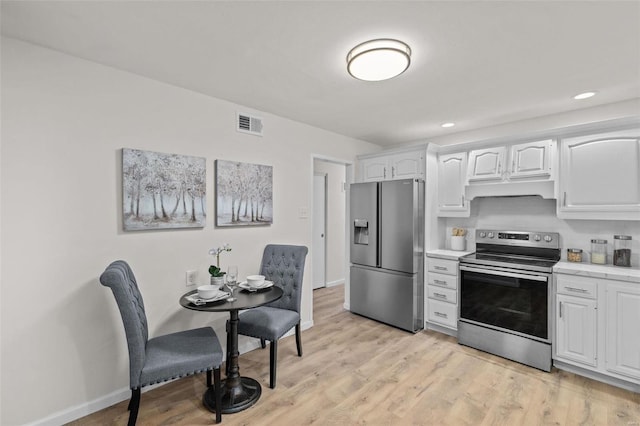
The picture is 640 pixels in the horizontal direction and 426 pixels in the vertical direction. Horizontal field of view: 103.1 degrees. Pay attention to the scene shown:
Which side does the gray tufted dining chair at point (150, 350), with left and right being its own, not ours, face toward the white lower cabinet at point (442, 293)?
front

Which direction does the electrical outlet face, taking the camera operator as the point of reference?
facing the viewer and to the right of the viewer

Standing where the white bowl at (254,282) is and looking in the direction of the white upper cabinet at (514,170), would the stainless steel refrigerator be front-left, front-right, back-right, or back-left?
front-left

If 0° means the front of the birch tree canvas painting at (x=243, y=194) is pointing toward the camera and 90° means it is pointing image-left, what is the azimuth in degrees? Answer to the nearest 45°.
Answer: approximately 315°

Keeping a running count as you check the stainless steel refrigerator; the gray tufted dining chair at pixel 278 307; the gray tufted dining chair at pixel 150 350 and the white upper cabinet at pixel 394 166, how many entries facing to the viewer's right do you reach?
1

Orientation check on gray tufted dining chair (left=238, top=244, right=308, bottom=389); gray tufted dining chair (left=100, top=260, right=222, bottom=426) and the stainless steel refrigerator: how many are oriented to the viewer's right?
1

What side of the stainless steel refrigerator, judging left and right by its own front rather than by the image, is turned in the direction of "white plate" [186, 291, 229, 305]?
front

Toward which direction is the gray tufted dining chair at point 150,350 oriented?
to the viewer's right

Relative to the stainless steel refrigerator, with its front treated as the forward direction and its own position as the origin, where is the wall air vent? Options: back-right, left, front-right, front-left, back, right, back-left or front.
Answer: front

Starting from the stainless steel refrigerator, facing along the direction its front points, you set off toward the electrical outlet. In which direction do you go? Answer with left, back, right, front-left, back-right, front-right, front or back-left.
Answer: front

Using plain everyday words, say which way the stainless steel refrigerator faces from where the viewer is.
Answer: facing the viewer and to the left of the viewer

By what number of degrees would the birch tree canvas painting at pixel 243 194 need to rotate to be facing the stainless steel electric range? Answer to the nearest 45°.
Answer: approximately 45° to its left

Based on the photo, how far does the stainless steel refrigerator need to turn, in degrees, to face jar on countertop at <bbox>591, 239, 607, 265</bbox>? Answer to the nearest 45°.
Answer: approximately 135° to its left
